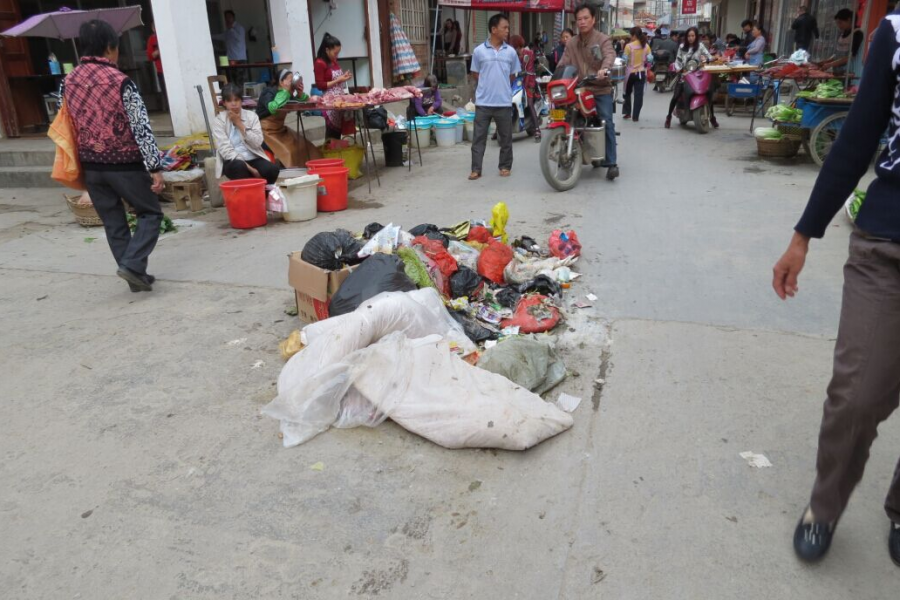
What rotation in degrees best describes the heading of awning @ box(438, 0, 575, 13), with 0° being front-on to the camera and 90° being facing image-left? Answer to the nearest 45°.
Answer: approximately 0°

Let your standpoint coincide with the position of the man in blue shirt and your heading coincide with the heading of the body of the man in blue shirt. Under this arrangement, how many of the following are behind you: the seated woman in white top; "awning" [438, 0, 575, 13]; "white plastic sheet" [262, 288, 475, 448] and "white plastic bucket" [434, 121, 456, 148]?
2

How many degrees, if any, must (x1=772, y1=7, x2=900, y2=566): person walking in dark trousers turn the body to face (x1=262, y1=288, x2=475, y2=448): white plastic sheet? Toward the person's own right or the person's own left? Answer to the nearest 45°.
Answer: approximately 90° to the person's own right

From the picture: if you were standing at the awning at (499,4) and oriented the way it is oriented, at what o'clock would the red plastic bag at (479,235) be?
The red plastic bag is roughly at 12 o'clock from the awning.

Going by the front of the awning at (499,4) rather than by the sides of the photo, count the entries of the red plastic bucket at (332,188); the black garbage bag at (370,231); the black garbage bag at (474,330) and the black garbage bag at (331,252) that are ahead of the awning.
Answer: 4

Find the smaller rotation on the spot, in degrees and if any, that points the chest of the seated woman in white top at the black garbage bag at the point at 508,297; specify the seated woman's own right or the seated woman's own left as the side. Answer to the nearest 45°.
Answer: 0° — they already face it

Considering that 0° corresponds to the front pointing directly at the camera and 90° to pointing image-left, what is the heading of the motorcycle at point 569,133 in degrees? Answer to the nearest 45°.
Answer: approximately 45°

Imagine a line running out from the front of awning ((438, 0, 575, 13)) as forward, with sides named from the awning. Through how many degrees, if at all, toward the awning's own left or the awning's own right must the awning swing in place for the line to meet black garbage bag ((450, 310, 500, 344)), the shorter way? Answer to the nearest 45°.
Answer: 0° — it already faces it
